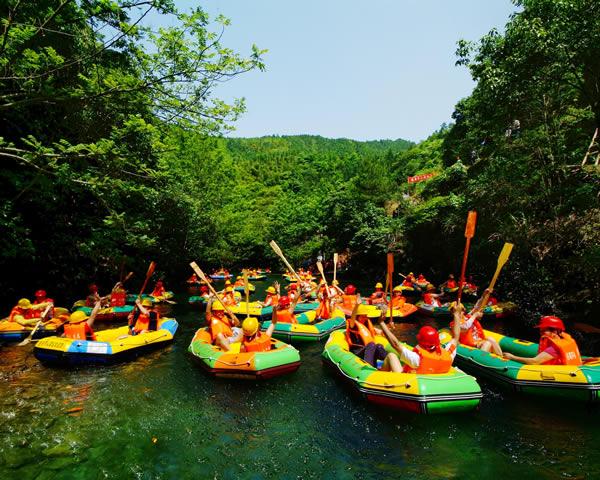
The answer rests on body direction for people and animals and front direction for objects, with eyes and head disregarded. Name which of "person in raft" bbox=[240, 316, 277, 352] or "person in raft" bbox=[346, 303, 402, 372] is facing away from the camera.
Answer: "person in raft" bbox=[240, 316, 277, 352]

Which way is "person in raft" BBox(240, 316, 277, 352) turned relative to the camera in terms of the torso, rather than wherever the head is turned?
away from the camera

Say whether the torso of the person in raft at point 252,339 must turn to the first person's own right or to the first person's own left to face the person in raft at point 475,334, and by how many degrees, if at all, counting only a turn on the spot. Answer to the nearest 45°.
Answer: approximately 90° to the first person's own right

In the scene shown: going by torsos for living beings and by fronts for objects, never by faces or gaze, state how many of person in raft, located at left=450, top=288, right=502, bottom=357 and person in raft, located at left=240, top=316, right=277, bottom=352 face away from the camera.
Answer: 1

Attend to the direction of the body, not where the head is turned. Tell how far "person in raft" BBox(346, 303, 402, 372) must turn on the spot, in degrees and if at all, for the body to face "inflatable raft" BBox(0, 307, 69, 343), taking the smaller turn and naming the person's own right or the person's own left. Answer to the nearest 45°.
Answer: approximately 135° to the person's own right

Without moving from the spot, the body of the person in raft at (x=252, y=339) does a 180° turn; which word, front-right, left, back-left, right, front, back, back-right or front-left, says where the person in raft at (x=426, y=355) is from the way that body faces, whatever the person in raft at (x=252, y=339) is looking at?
front-left

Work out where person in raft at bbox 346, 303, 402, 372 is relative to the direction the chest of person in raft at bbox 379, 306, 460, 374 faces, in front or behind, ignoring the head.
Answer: in front

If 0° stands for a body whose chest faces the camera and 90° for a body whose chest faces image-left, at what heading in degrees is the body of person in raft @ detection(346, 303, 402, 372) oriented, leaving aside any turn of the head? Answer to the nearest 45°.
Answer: approximately 315°

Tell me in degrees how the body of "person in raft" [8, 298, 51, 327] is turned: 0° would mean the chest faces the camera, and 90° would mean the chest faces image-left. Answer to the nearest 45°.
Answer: approximately 315°

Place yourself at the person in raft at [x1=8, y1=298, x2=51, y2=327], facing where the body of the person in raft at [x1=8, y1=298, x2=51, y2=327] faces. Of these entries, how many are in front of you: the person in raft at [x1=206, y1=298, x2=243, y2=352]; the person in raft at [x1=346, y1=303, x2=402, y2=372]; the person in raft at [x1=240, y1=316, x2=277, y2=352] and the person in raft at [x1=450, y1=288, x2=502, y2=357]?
4

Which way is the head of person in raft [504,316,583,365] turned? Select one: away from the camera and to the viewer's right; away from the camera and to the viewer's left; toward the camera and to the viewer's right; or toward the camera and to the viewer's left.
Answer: toward the camera and to the viewer's left

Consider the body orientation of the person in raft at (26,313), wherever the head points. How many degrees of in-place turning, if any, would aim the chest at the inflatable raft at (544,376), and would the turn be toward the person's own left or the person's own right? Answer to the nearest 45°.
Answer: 0° — they already face it
